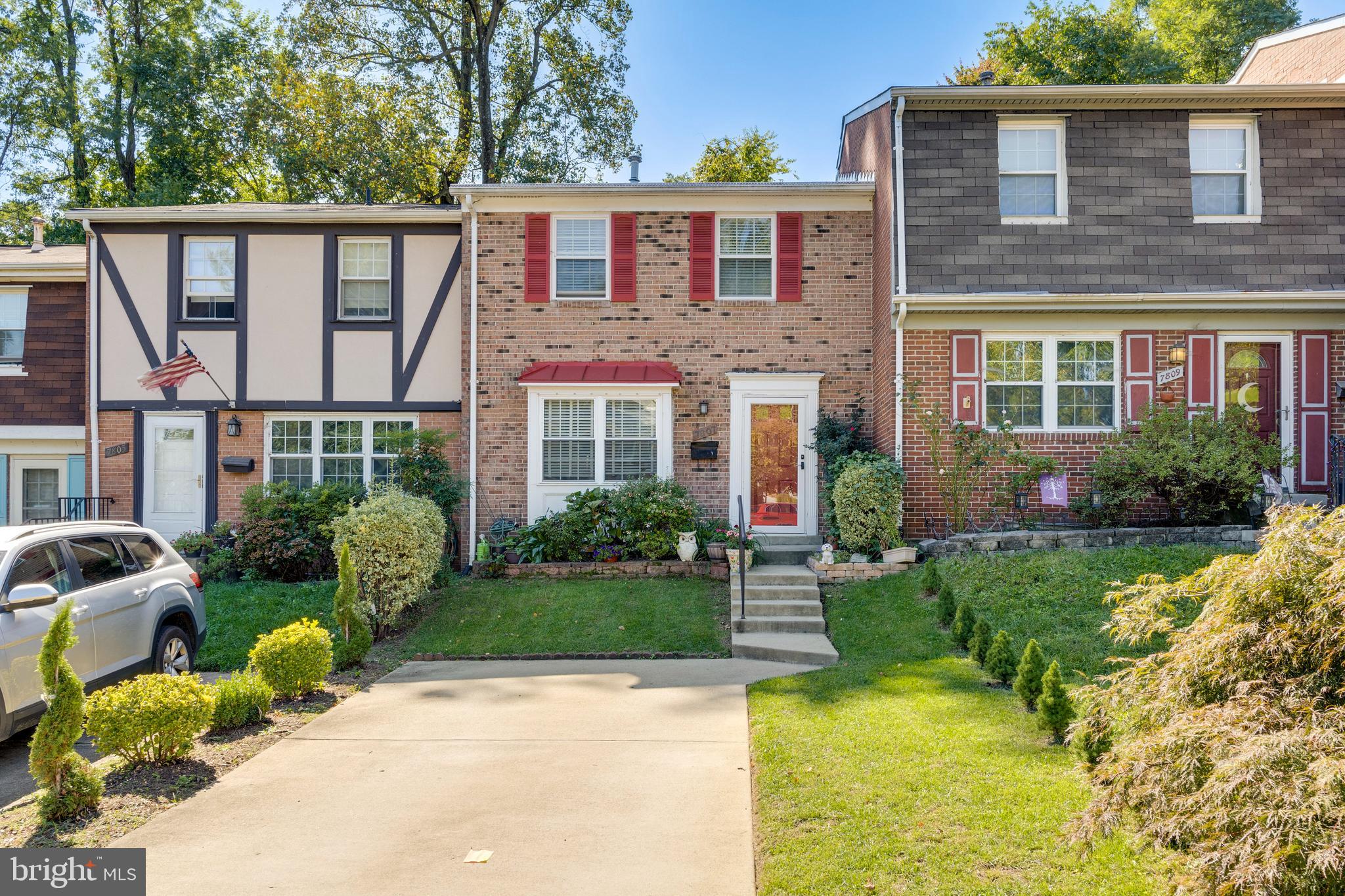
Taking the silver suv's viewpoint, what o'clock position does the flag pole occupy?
The flag pole is roughly at 5 o'clock from the silver suv.

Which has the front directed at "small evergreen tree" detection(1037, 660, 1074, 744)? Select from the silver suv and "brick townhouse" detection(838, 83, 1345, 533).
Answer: the brick townhouse

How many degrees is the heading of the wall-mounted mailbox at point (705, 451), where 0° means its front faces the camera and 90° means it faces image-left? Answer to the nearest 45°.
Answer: approximately 0°

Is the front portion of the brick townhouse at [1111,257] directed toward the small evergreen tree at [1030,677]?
yes

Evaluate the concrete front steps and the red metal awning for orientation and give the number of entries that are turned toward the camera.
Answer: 2

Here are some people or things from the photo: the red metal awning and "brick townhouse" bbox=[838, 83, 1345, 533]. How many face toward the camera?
2

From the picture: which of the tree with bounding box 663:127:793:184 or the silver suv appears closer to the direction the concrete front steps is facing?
the silver suv

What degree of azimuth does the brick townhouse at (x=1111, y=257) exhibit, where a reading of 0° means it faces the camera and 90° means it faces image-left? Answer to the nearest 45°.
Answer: approximately 0°

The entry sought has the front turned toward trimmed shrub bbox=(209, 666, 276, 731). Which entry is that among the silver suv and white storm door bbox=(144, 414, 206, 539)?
the white storm door

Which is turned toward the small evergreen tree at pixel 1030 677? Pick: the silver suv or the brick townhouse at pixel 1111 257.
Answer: the brick townhouse

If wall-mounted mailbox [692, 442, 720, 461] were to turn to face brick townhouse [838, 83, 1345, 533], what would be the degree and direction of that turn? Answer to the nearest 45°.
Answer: approximately 90° to its left
